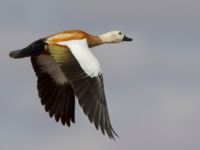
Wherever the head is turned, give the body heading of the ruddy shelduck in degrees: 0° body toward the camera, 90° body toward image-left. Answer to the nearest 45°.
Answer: approximately 270°
